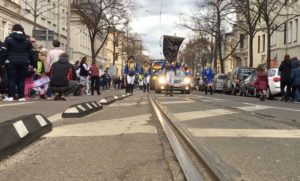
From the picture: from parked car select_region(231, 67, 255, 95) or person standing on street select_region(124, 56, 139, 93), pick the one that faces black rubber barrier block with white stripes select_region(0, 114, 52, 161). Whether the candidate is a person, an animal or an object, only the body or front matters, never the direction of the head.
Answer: the person standing on street

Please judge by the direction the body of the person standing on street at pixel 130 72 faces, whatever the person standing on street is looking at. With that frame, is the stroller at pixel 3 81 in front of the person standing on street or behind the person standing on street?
in front

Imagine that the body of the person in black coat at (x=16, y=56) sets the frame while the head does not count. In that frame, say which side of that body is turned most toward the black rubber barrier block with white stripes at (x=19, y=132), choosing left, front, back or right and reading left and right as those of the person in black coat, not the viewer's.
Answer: back

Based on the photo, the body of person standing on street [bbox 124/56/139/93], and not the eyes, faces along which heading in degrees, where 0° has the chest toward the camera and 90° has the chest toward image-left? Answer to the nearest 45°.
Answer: approximately 0°

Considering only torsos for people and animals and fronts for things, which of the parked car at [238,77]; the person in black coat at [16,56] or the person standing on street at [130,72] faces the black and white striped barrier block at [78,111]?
the person standing on street

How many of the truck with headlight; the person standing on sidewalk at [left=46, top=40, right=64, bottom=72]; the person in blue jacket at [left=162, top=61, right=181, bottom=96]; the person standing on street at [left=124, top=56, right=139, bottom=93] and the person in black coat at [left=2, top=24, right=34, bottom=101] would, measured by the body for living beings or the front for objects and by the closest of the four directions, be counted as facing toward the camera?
3
